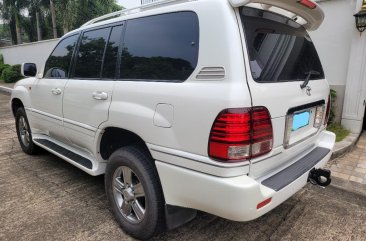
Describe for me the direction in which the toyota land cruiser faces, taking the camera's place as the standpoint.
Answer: facing away from the viewer and to the left of the viewer

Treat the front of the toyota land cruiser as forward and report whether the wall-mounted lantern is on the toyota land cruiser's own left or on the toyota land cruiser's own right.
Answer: on the toyota land cruiser's own right

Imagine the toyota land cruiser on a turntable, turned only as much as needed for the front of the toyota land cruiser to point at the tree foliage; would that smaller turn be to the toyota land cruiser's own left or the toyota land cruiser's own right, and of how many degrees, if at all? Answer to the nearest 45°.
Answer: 0° — it already faces it

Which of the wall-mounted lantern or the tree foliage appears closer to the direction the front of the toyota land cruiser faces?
the tree foliage
